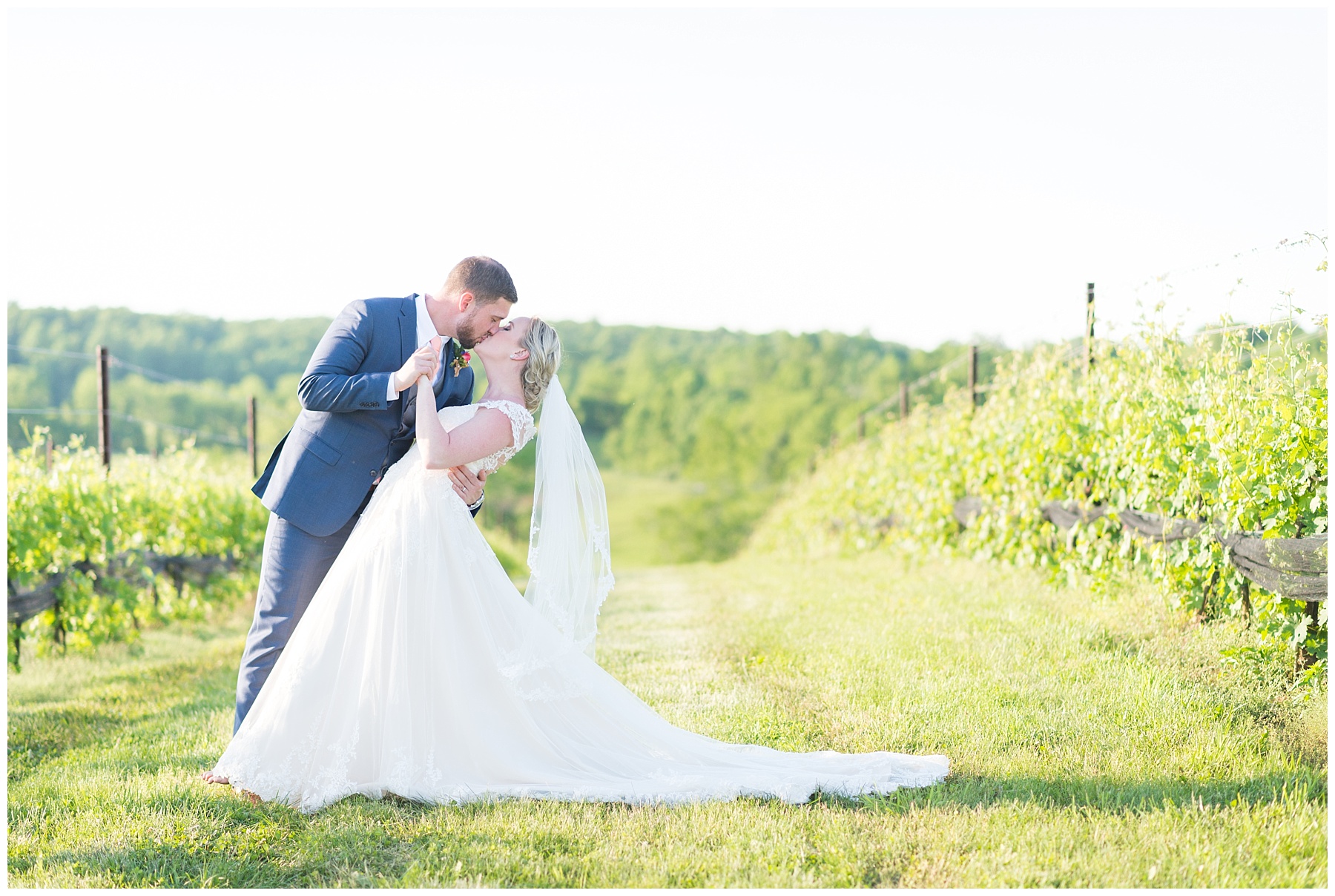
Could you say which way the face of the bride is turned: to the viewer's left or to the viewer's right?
to the viewer's left

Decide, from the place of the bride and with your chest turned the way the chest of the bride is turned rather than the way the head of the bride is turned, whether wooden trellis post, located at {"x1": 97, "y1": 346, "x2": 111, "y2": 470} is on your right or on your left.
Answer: on your right

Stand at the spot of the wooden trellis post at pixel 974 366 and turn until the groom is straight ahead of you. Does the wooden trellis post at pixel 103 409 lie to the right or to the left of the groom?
right

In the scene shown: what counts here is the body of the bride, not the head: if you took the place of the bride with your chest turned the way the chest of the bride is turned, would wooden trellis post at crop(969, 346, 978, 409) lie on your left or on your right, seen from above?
on your right

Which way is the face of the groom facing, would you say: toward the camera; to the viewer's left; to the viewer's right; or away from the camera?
to the viewer's right

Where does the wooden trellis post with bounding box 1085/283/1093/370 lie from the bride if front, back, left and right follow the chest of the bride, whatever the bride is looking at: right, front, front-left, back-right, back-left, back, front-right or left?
back-right

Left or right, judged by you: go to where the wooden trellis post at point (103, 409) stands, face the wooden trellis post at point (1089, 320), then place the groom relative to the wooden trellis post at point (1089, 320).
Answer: right

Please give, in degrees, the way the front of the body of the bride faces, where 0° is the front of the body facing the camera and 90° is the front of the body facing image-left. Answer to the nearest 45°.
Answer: approximately 90°
